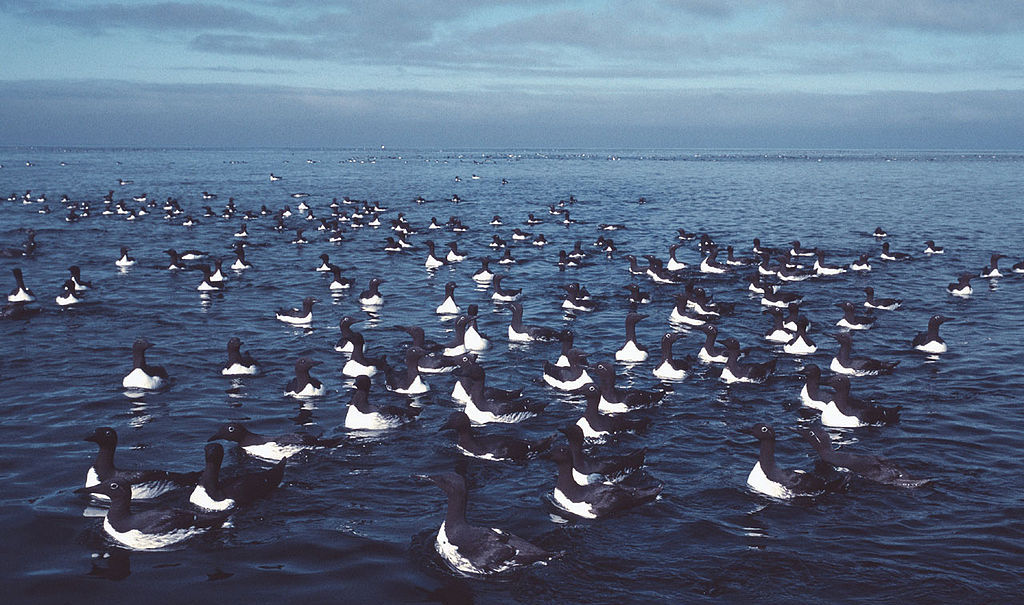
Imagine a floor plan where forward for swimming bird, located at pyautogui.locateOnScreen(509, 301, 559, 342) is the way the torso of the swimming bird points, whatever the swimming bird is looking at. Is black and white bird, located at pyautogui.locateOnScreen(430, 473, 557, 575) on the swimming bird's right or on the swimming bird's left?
on the swimming bird's left

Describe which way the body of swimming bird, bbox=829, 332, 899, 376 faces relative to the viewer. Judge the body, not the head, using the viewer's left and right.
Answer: facing to the left of the viewer

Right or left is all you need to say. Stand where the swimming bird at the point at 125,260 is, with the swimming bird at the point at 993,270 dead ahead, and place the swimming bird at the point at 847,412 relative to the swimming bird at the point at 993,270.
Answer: right

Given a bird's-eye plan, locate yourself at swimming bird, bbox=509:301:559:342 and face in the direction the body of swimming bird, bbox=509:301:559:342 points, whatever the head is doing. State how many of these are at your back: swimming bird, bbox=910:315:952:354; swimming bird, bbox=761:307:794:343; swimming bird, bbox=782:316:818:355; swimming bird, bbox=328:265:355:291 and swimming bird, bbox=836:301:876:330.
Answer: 4

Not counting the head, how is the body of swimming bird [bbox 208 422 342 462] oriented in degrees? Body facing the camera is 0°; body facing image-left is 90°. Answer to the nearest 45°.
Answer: approximately 90°

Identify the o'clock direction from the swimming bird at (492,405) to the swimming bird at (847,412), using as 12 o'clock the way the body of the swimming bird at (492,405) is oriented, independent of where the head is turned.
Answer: the swimming bird at (847,412) is roughly at 6 o'clock from the swimming bird at (492,405).

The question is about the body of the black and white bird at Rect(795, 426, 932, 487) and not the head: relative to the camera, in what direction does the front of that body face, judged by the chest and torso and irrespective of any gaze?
to the viewer's left

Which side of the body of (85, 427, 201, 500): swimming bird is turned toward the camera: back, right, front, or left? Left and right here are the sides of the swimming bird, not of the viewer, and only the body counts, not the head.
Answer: left

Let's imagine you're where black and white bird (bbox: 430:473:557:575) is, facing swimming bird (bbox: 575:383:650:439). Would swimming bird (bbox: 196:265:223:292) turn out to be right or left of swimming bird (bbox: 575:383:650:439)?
left

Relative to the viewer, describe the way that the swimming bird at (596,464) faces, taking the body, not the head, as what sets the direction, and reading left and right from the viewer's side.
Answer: facing to the left of the viewer

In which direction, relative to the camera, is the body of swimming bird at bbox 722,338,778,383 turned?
to the viewer's left

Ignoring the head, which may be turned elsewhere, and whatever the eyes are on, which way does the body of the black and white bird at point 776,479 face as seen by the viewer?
to the viewer's left

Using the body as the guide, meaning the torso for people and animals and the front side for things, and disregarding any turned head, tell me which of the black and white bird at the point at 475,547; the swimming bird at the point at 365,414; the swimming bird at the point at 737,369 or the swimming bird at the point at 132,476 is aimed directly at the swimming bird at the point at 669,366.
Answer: the swimming bird at the point at 737,369

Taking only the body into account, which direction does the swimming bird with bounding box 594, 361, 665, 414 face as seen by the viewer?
to the viewer's left
